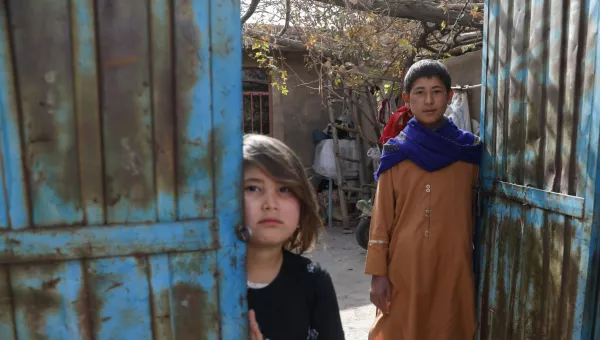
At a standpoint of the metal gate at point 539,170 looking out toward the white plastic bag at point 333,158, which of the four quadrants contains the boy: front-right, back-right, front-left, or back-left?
front-left

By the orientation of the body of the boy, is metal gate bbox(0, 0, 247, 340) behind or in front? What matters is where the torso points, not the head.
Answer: in front

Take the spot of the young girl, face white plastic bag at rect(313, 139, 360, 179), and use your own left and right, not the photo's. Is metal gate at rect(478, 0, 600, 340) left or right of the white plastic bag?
right

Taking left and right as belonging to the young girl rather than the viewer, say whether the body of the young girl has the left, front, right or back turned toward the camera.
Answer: front

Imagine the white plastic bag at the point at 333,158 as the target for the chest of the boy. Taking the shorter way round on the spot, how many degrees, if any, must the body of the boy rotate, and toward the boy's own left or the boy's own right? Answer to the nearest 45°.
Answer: approximately 180°

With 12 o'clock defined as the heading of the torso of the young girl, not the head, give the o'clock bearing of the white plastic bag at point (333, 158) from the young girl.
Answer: The white plastic bag is roughly at 6 o'clock from the young girl.

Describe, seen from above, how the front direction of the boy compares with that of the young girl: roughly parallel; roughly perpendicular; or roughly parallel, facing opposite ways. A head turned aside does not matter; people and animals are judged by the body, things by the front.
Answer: roughly parallel

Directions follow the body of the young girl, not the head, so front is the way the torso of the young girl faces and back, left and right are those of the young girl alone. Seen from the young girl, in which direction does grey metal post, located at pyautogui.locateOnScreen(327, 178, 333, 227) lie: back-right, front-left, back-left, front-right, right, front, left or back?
back

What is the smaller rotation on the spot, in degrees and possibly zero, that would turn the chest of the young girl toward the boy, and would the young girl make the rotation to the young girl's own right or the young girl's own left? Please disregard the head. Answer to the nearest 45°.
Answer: approximately 135° to the young girl's own left

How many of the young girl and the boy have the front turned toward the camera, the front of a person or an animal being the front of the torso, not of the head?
2

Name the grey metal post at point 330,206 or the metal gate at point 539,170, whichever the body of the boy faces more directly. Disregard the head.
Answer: the metal gate
